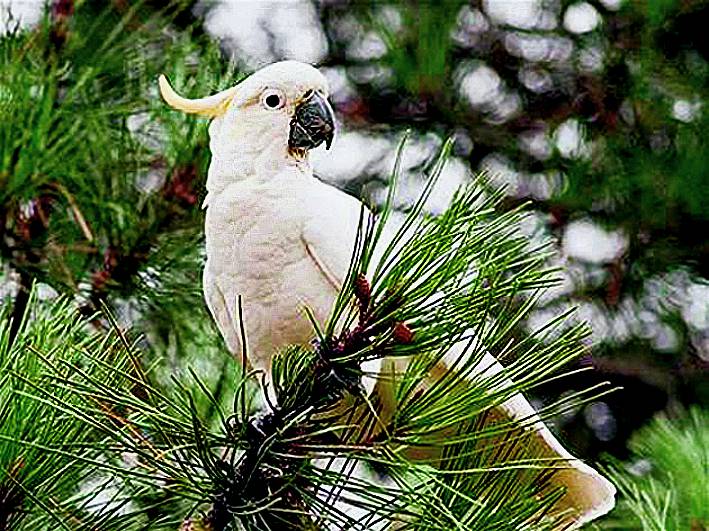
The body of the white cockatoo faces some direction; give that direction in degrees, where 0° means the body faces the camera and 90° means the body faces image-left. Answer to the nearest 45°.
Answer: approximately 45°

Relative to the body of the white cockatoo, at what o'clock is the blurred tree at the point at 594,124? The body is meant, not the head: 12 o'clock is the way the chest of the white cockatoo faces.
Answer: The blurred tree is roughly at 5 o'clock from the white cockatoo.
